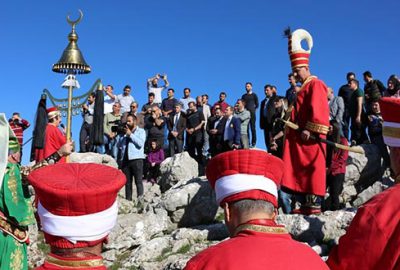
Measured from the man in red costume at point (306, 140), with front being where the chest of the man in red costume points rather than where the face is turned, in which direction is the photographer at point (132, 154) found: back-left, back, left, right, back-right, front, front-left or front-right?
front-right

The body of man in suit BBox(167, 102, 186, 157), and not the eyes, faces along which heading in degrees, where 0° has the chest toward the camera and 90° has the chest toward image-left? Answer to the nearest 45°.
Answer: approximately 0°

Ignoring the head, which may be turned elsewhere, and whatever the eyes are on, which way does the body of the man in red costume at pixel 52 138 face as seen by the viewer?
to the viewer's right

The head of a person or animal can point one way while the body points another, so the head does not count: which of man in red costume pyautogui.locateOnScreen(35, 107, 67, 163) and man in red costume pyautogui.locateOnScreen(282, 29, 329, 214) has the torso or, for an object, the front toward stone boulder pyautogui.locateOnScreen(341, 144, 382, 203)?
man in red costume pyautogui.locateOnScreen(35, 107, 67, 163)

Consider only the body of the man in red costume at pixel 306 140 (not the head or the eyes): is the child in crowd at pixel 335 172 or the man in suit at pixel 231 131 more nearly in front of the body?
the man in suit

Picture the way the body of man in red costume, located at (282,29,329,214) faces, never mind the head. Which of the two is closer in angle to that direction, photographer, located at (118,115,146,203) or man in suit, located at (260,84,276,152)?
the photographer

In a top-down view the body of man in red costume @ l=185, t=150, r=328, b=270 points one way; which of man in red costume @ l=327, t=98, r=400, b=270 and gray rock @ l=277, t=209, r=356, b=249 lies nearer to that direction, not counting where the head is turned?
the gray rock

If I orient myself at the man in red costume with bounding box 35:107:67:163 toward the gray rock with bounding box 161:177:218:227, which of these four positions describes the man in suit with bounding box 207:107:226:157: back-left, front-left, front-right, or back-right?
front-left

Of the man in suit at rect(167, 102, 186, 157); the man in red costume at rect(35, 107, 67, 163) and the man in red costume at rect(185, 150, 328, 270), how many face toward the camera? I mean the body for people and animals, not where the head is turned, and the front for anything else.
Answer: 1

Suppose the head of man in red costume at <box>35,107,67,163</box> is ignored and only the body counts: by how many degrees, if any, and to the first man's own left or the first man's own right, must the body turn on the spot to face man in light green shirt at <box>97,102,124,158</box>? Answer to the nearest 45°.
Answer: approximately 90° to the first man's own left

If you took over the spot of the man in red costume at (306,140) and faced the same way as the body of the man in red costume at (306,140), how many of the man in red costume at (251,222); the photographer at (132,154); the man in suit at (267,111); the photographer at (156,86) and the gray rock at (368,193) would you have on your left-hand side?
1

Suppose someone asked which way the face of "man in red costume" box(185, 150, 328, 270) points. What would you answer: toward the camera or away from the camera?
away from the camera

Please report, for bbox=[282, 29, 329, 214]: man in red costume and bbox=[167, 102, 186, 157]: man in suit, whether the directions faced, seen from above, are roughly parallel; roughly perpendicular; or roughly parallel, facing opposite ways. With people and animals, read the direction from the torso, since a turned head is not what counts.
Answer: roughly perpendicular

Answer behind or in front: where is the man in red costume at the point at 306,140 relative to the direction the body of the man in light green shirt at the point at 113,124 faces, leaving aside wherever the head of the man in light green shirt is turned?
in front

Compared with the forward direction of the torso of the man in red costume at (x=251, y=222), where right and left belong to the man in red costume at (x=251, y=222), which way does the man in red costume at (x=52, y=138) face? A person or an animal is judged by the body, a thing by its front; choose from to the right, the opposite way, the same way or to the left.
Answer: to the right

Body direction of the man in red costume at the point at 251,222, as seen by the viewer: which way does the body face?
away from the camera
